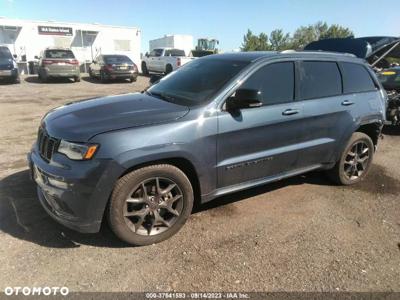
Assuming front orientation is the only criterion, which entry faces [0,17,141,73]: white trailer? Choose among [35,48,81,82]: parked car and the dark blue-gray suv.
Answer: the parked car

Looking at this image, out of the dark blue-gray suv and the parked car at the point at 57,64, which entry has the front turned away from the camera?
the parked car

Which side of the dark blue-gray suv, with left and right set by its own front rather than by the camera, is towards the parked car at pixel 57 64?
right

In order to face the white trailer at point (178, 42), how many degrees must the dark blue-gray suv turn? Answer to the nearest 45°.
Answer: approximately 135° to its right

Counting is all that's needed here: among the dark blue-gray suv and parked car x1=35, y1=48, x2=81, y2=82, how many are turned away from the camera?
1

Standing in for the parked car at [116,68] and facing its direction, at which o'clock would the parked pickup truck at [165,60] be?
the parked pickup truck at [165,60] is roughly at 3 o'clock from the parked car at [116,68].

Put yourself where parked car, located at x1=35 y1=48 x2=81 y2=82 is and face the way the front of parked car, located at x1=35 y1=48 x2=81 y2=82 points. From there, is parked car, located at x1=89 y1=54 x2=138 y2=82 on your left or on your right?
on your right

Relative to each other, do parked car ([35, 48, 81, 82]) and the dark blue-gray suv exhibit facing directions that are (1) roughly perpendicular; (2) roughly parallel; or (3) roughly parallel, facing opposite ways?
roughly perpendicular

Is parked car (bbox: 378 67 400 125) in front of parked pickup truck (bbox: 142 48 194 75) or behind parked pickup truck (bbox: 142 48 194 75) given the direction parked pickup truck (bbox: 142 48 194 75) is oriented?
behind

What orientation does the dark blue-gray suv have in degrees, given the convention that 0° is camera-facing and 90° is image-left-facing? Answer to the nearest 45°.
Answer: approximately 45°

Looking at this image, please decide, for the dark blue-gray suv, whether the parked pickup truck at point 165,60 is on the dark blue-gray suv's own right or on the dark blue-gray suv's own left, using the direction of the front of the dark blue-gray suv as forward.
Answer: on the dark blue-gray suv's own right

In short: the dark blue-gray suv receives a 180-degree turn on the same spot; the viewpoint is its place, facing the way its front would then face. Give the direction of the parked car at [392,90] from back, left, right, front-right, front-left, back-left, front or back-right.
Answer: front

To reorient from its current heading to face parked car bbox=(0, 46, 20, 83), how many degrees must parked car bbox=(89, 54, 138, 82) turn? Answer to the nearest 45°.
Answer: approximately 45° to its left

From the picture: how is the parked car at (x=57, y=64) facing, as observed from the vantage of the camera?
facing away from the viewer

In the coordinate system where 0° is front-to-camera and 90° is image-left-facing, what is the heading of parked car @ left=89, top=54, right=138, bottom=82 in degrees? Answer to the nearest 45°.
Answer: approximately 135°

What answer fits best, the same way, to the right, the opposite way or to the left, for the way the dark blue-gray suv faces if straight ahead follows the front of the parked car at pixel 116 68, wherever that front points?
to the left
